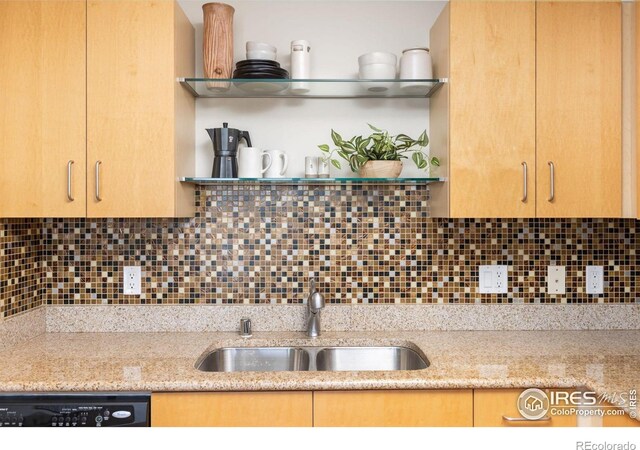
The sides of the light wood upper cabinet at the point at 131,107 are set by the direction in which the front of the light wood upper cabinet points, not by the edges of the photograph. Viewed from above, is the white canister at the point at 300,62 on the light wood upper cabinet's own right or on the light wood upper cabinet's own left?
on the light wood upper cabinet's own left

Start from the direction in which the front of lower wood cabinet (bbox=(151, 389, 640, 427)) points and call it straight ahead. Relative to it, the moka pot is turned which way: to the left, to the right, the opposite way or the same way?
to the right

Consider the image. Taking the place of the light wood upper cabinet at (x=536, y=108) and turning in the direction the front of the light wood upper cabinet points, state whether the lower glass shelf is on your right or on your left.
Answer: on your right

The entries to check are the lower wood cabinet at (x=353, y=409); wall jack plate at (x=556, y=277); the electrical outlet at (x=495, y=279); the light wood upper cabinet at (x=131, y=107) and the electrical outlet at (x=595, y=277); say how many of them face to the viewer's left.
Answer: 0

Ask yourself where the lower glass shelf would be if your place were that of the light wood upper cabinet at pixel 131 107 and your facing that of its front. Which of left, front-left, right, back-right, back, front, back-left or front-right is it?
left

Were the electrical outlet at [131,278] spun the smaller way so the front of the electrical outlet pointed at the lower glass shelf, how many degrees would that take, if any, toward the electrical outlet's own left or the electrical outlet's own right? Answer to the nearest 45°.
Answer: approximately 45° to the electrical outlet's own left

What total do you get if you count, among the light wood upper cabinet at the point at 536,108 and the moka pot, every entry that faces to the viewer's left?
1

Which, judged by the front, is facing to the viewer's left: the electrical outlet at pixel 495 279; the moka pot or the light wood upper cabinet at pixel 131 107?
the moka pot

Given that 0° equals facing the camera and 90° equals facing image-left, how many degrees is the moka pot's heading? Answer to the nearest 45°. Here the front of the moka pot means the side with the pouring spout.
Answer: approximately 90°

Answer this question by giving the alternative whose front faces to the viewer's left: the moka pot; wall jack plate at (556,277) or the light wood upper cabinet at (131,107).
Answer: the moka pot

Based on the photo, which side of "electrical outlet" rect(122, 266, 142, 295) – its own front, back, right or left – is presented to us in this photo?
front

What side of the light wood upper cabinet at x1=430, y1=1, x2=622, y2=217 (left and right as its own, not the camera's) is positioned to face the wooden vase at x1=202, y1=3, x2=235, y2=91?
right

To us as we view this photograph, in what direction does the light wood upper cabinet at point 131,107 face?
facing the viewer

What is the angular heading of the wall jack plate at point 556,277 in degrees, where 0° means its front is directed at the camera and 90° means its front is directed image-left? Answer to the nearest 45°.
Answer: approximately 0°

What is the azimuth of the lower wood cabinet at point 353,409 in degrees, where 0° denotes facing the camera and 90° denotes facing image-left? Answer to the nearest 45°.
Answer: approximately 0°
